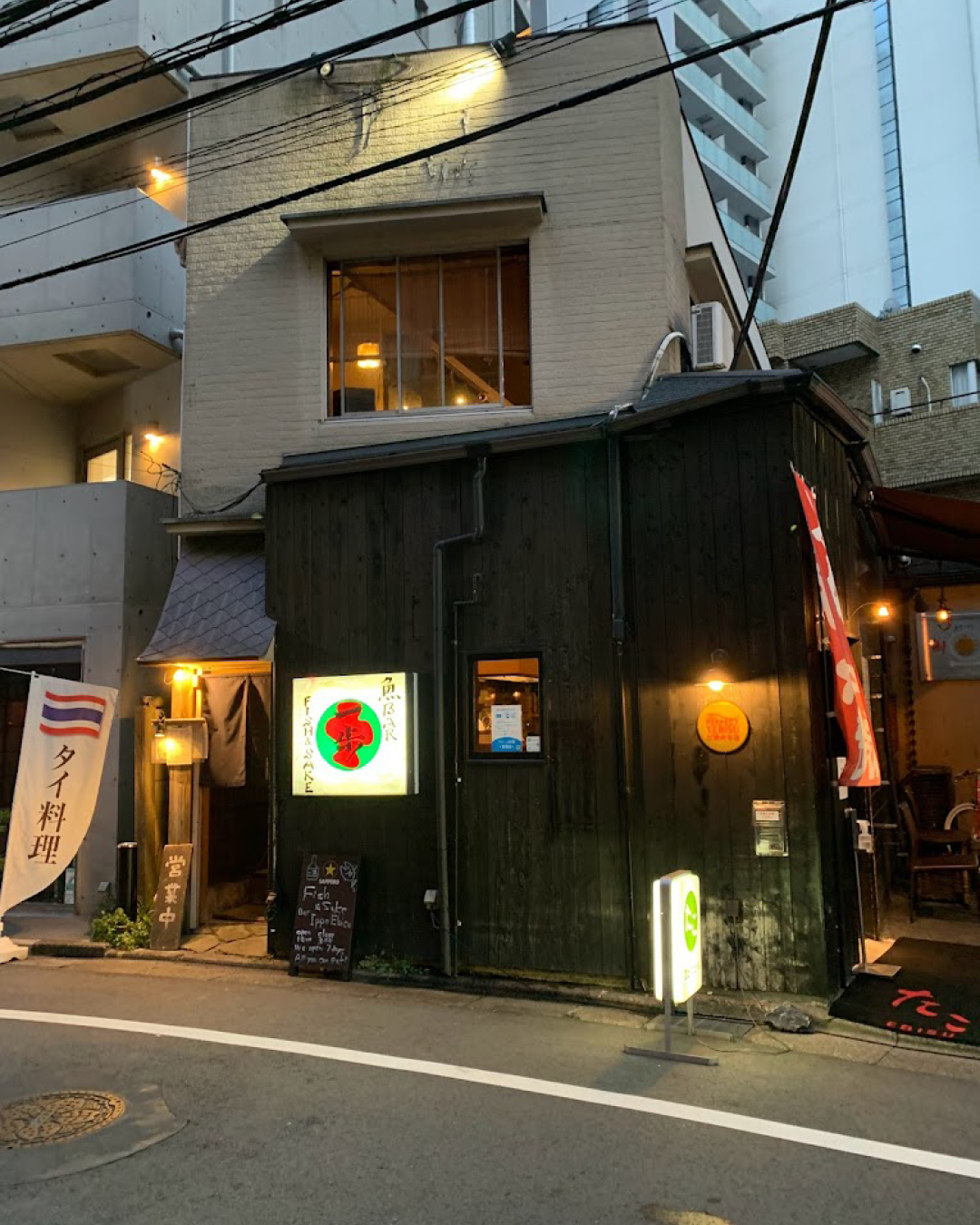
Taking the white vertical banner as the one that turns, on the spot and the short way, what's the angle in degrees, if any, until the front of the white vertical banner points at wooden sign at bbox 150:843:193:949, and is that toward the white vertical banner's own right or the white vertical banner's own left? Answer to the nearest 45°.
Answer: approximately 135° to the white vertical banner's own left

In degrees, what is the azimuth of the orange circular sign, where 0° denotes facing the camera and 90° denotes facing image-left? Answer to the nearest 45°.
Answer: approximately 0°

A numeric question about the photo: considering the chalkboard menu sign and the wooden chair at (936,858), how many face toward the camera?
1

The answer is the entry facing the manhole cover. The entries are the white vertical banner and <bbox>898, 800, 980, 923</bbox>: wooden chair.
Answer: the white vertical banner
